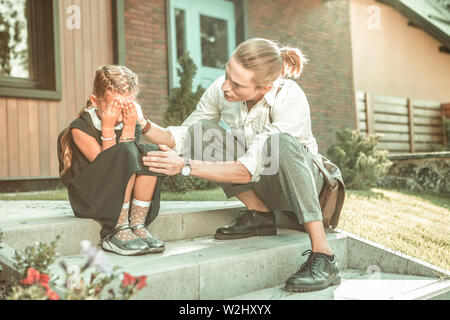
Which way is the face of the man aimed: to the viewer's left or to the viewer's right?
to the viewer's left

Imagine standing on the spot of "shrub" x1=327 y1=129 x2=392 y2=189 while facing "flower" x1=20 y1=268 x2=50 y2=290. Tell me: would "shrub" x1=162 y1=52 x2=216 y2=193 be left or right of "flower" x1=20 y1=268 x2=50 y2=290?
right

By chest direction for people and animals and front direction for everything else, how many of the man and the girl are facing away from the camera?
0

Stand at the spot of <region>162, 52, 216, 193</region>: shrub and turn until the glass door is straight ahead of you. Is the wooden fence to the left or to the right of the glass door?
right

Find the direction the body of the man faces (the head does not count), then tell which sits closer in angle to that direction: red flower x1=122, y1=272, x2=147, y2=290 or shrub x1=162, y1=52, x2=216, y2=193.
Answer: the red flower

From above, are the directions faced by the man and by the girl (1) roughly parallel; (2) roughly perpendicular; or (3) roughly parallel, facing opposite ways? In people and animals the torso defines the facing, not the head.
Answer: roughly perpendicular

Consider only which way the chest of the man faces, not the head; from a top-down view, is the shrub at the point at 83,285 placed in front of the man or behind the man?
in front

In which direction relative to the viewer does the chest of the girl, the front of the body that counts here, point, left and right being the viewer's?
facing the viewer and to the right of the viewer

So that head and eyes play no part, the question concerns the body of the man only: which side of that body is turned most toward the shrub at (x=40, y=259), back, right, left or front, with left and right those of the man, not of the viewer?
front

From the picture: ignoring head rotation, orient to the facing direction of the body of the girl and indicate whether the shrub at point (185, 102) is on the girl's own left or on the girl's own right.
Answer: on the girl's own left

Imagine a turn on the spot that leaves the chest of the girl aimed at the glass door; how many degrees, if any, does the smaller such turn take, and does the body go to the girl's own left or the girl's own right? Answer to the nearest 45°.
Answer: approximately 135° to the girl's own left

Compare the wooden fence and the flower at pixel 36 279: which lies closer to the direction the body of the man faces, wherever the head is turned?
the flower

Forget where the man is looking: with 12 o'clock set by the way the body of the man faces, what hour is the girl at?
The girl is roughly at 1 o'clock from the man.

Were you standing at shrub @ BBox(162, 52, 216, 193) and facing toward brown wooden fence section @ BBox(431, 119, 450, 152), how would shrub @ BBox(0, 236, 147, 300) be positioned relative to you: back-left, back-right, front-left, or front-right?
back-right

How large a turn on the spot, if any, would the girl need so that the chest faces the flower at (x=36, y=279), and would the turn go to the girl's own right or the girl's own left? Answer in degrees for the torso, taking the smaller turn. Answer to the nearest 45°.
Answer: approximately 45° to the girl's own right

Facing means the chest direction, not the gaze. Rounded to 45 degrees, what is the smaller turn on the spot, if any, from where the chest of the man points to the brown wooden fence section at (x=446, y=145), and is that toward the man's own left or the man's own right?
approximately 180°

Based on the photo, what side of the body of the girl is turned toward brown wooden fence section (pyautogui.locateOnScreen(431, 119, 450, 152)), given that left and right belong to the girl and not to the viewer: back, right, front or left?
left

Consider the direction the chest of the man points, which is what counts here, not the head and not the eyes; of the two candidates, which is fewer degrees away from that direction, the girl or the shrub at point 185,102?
the girl

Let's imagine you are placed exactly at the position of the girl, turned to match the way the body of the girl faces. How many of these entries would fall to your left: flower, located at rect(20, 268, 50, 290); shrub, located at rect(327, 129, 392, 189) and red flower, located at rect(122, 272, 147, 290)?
1
